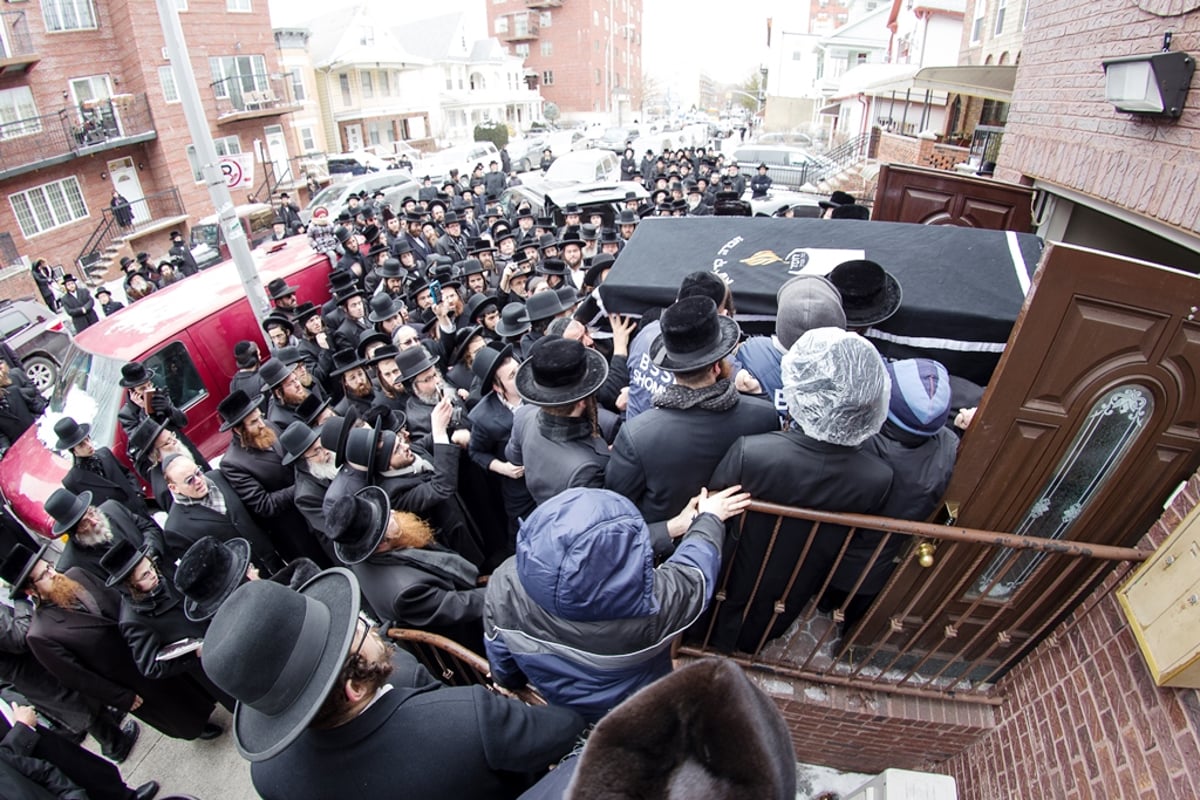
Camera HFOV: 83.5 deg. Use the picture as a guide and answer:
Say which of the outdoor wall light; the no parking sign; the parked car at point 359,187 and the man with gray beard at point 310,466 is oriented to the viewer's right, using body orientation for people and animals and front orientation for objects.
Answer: the man with gray beard

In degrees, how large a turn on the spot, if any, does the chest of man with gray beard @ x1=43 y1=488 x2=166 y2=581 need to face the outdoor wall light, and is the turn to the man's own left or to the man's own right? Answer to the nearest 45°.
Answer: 0° — they already face it

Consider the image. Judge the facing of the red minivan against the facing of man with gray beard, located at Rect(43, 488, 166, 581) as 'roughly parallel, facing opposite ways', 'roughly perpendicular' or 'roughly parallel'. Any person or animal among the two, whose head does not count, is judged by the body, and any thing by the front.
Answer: roughly perpendicular

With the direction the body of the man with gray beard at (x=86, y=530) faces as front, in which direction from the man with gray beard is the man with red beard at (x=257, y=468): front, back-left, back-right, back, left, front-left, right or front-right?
front-left

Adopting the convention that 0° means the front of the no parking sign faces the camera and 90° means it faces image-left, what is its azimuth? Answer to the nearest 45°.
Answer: approximately 0°

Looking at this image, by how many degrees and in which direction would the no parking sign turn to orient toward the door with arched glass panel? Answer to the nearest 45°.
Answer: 0° — it already faces it

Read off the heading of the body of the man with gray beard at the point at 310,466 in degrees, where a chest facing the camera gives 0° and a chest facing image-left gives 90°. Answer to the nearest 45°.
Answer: approximately 270°

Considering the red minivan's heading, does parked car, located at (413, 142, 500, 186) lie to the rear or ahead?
to the rear

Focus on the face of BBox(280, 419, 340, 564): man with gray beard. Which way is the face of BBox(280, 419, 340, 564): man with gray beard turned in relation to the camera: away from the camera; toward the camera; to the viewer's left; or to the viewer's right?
to the viewer's right

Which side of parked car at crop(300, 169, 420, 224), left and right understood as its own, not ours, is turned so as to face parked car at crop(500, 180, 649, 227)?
left

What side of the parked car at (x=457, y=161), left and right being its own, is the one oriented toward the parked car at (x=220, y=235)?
front
